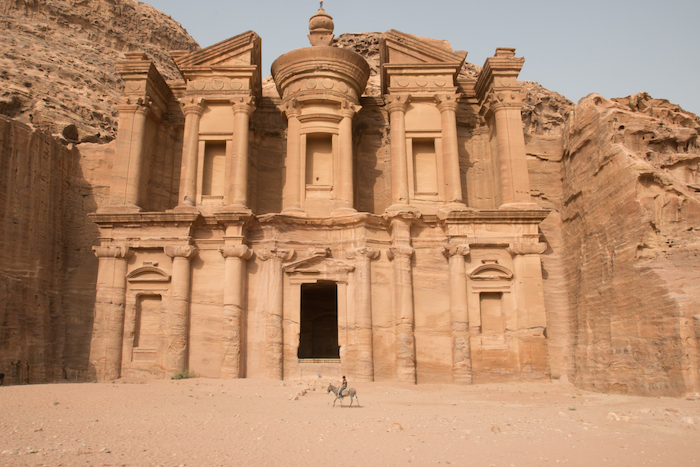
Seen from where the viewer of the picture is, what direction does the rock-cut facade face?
facing the viewer
